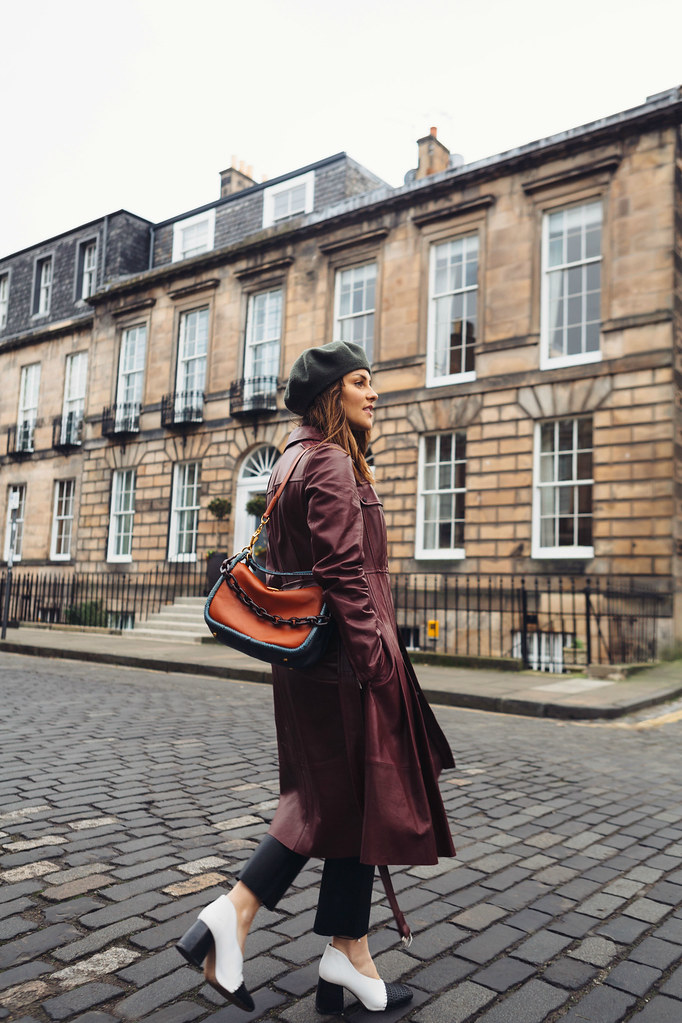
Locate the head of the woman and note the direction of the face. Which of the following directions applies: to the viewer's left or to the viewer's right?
to the viewer's right

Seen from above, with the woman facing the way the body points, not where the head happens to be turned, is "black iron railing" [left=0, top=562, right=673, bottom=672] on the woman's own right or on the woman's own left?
on the woman's own left

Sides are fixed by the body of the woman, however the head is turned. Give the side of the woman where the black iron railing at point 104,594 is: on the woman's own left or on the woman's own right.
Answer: on the woman's own left

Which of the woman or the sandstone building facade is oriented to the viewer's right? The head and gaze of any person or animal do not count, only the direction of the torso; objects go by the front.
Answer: the woman

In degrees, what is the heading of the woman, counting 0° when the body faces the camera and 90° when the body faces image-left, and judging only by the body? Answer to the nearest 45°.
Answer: approximately 270°

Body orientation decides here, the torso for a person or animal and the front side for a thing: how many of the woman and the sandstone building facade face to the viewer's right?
1

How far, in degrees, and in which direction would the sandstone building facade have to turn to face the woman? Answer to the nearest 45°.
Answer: approximately 45° to its left
